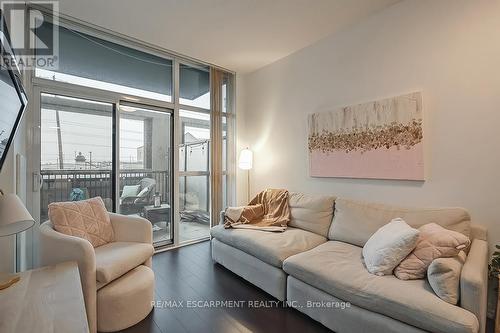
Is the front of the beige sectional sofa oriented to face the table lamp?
yes

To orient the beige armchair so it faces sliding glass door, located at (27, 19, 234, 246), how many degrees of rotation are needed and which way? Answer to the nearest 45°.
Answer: approximately 135° to its left

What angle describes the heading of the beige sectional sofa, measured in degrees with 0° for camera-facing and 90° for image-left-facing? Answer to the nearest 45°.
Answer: approximately 45°

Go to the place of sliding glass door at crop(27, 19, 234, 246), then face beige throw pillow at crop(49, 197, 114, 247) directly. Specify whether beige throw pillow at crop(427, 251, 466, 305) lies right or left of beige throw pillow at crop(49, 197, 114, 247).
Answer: left

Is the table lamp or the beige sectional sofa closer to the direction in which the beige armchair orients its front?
the beige sectional sofa

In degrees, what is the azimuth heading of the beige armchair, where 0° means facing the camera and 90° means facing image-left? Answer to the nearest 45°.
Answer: approximately 315°

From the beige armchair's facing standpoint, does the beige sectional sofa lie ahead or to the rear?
ahead

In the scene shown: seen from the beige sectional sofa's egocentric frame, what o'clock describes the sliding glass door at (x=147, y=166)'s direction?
The sliding glass door is roughly at 2 o'clock from the beige sectional sofa.

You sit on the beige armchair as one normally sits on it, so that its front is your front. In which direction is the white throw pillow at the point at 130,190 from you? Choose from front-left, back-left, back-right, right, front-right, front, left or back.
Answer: back-left

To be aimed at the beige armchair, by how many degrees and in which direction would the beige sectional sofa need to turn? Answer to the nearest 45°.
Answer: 0° — it already faces it

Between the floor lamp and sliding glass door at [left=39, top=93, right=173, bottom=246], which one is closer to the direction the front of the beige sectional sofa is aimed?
the sliding glass door

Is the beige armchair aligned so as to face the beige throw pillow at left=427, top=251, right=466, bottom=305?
yes

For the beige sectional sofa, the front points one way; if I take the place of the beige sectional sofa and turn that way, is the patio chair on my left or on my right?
on my right
